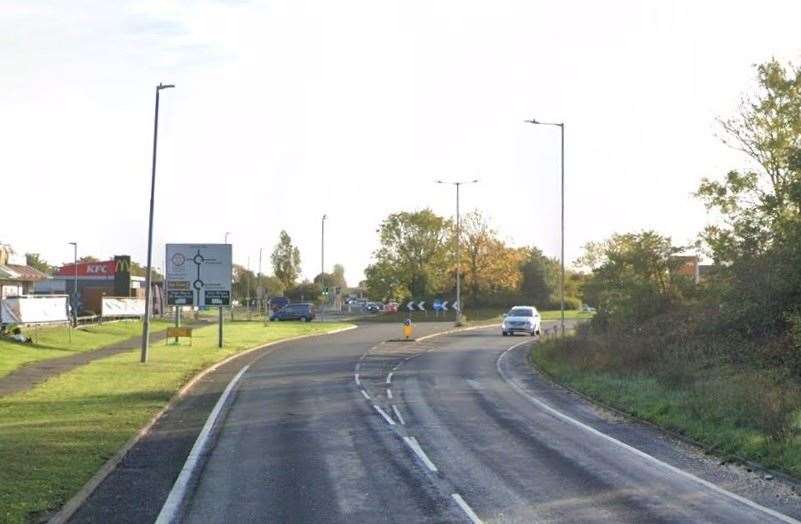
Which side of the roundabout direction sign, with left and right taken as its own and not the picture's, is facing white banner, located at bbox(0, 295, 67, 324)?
right

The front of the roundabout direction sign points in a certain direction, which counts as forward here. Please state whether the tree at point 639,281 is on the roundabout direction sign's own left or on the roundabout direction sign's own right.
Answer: on the roundabout direction sign's own left

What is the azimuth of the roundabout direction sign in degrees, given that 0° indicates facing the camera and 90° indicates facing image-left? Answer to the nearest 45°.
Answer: approximately 0°
